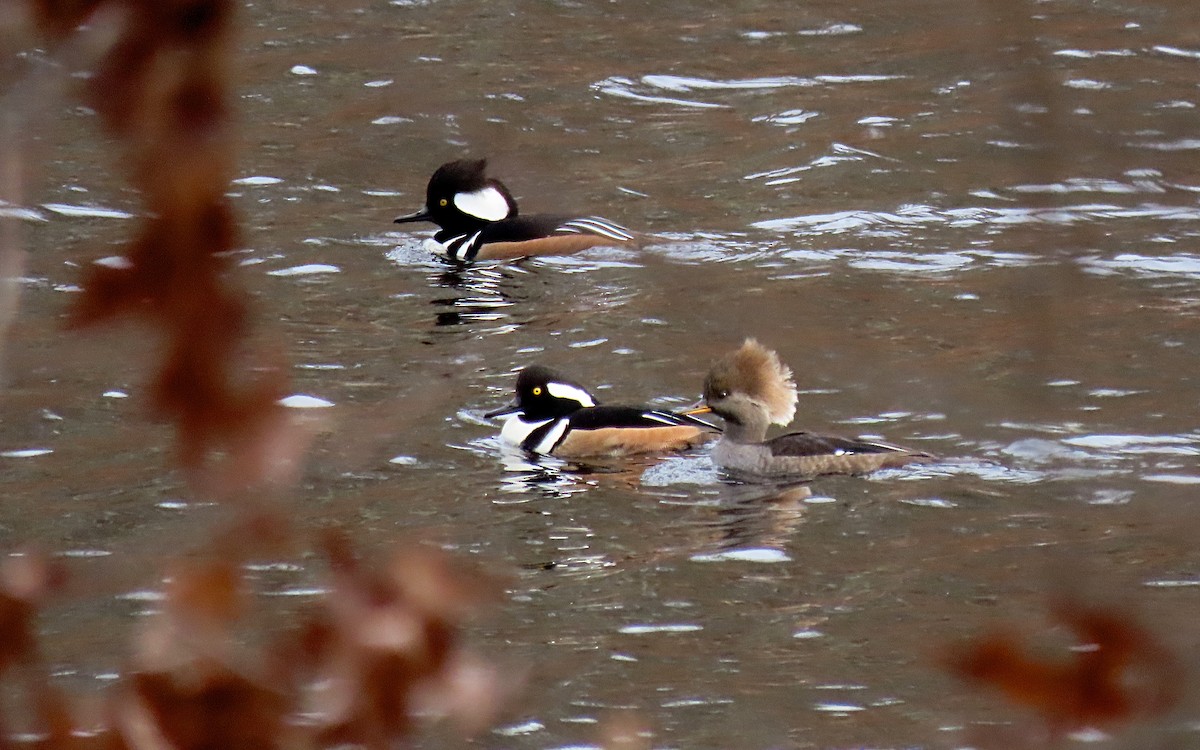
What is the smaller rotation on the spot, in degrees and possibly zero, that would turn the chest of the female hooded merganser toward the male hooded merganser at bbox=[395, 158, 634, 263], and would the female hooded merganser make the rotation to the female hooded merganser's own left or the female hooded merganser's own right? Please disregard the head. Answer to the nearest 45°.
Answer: approximately 45° to the female hooded merganser's own right

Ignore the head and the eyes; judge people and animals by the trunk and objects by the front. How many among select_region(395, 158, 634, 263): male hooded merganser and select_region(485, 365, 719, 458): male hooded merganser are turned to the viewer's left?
2

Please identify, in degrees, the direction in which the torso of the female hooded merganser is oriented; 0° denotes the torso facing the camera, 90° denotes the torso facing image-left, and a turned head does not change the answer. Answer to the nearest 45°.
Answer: approximately 90°

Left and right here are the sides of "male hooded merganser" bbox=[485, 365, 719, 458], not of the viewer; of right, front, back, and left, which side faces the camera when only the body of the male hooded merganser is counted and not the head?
left

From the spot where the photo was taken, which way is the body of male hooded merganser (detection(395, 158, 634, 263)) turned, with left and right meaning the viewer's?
facing to the left of the viewer

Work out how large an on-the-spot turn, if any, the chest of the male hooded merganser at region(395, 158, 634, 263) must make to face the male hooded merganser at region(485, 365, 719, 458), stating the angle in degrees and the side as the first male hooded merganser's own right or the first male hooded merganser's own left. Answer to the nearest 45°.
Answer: approximately 90° to the first male hooded merganser's own left

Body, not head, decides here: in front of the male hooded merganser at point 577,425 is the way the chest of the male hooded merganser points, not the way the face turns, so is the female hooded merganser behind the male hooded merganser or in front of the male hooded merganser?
behind

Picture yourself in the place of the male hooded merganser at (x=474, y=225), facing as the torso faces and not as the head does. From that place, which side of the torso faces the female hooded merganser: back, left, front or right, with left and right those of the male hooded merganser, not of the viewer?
left

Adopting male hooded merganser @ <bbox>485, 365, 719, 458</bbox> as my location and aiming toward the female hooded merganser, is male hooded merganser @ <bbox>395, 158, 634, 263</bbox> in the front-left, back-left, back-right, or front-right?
back-left

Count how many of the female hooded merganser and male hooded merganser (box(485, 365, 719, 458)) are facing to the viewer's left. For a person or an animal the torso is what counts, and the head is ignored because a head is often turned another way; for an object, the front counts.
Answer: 2
